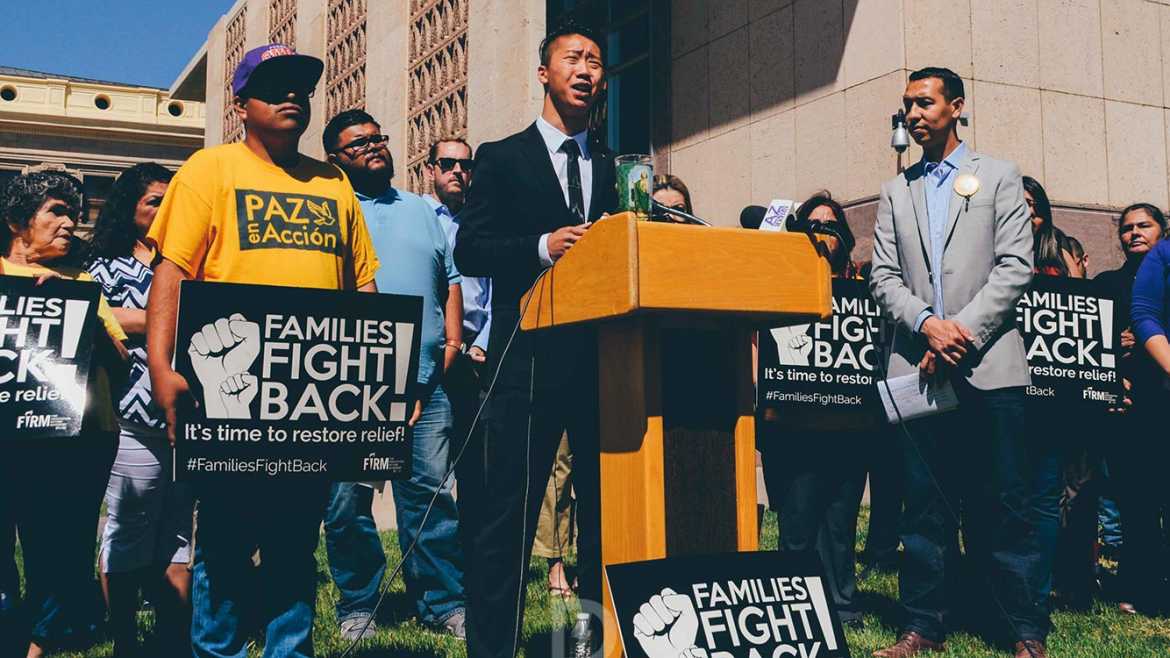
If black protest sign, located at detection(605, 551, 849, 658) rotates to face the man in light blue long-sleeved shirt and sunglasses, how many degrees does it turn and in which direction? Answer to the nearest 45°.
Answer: approximately 135° to its right

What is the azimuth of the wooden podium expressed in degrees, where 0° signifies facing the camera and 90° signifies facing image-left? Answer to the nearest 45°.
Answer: approximately 315°

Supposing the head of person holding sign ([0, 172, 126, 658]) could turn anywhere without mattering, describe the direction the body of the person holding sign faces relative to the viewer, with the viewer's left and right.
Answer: facing the viewer and to the right of the viewer

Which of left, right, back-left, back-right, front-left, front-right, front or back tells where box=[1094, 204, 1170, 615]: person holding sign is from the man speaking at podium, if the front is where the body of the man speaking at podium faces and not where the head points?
left

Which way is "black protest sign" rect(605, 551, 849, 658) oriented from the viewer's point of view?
toward the camera

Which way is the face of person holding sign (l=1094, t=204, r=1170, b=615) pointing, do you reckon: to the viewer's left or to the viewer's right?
to the viewer's left

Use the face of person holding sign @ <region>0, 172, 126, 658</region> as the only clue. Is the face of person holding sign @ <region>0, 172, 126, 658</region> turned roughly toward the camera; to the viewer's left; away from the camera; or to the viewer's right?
to the viewer's right

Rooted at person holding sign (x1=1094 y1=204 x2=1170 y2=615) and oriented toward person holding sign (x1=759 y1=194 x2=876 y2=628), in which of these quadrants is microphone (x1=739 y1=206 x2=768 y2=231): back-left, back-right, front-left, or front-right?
front-left

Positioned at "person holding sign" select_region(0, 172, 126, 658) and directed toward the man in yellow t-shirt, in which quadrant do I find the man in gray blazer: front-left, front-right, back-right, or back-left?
front-left

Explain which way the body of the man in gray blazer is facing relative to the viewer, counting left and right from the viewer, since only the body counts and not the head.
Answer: facing the viewer and to the left of the viewer

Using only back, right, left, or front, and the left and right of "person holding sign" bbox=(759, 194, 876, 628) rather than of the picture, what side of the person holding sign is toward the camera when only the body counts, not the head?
front

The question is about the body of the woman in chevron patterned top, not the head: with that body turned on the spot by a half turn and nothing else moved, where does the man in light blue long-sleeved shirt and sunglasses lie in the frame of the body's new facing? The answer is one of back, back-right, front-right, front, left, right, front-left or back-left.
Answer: right

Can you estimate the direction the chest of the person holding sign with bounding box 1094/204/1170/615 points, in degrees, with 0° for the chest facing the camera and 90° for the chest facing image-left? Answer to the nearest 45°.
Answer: approximately 45°

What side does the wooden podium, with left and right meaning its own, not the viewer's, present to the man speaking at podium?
back

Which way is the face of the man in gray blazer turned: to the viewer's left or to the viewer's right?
to the viewer's left

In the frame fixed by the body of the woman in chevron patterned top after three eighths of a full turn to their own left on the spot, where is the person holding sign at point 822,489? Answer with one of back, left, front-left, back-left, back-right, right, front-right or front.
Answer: right
